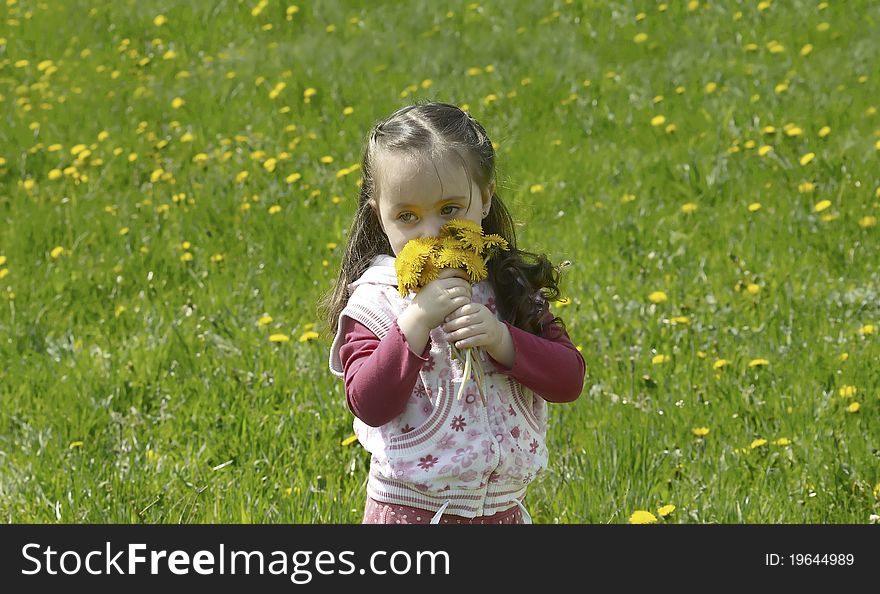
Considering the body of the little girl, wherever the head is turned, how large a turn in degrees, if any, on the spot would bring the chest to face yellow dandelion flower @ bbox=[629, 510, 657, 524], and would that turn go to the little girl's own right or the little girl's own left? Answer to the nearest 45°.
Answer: approximately 90° to the little girl's own left

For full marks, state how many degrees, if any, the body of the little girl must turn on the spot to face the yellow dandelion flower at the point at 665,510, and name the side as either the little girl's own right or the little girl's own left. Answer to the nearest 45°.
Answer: approximately 90° to the little girl's own left

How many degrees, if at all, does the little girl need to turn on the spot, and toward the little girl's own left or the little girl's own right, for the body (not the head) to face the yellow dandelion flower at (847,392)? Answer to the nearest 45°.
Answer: approximately 90° to the little girl's own left

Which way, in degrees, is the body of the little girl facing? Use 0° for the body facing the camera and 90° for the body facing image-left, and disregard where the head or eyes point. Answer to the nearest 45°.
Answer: approximately 315°

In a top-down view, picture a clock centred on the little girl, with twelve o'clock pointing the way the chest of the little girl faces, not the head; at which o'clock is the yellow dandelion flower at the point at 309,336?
The yellow dandelion flower is roughly at 7 o'clock from the little girl.
